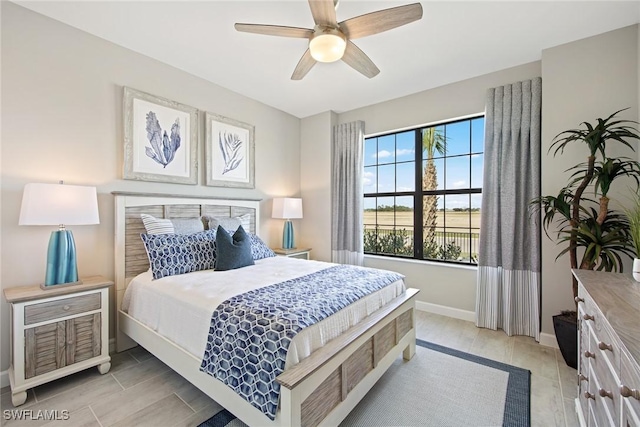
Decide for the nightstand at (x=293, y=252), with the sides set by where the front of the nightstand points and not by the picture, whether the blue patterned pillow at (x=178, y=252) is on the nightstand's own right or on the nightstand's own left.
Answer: on the nightstand's own right

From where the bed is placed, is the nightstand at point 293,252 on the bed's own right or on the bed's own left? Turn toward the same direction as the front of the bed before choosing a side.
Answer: on the bed's own left

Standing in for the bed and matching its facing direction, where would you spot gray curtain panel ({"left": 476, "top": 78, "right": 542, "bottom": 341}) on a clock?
The gray curtain panel is roughly at 10 o'clock from the bed.

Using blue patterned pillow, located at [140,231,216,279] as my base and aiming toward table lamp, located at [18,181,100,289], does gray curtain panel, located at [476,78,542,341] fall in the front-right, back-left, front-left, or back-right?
back-left

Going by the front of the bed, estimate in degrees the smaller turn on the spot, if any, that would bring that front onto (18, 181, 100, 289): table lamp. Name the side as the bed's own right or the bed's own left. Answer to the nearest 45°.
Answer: approximately 135° to the bed's own right

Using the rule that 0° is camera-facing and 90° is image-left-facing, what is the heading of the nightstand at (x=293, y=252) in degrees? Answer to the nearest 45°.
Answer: approximately 315°

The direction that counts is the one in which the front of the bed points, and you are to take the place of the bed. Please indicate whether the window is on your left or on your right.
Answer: on your left

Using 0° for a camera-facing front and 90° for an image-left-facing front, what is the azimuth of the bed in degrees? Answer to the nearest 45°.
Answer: approximately 315°

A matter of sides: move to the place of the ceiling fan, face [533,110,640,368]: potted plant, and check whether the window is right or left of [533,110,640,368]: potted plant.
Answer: left

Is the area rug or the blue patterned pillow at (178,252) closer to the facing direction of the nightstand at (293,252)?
the area rug
